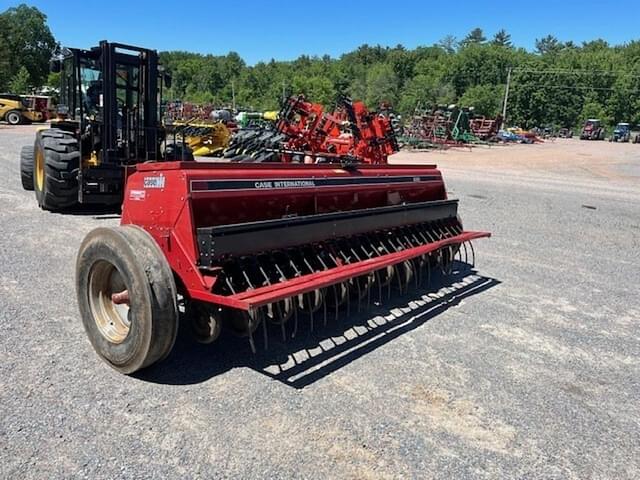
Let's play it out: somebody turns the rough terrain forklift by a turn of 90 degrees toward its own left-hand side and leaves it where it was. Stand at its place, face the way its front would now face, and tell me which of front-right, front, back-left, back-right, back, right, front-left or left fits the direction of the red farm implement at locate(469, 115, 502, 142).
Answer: front

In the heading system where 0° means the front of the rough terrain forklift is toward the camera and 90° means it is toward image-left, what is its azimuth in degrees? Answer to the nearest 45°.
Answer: approximately 315°

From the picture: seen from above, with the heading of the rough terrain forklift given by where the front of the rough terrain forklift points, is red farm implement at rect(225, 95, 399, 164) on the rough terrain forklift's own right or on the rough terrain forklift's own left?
on the rough terrain forklift's own left

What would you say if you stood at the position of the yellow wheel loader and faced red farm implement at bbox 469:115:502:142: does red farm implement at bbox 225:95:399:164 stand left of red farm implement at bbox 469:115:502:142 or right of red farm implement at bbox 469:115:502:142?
right
